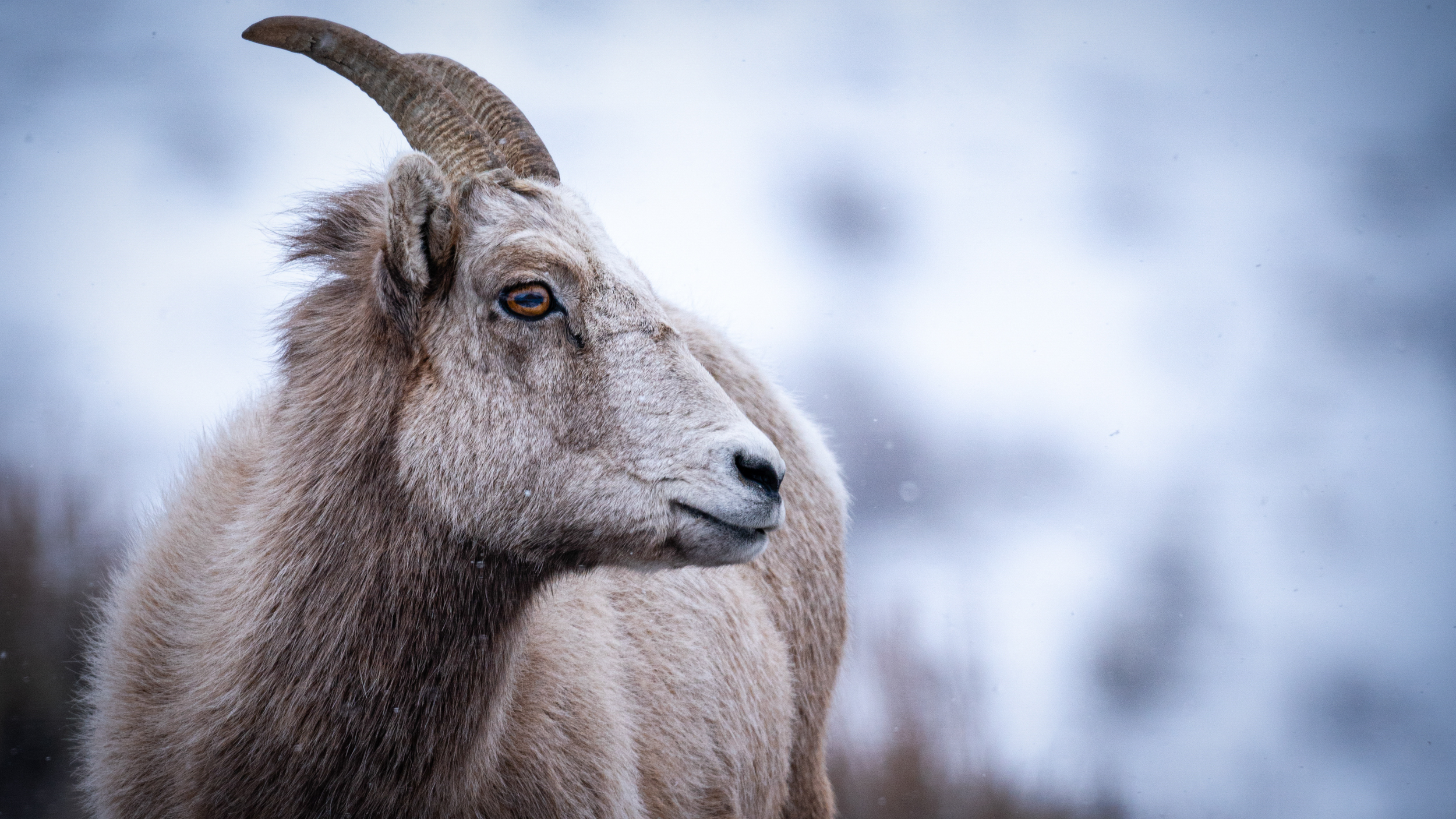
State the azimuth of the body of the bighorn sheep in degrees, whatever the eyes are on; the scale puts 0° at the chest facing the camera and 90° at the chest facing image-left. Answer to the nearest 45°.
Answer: approximately 45°
